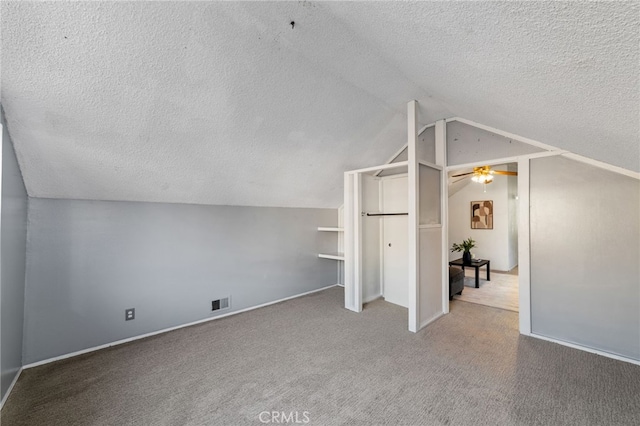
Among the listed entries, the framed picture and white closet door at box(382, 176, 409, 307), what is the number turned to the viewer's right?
0

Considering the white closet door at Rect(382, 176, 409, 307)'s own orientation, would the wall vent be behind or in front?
in front

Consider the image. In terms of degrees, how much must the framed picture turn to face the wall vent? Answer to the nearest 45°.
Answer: approximately 45° to its right

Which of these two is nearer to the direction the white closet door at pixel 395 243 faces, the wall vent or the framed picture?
the wall vent

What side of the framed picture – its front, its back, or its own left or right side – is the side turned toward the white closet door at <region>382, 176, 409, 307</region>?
front

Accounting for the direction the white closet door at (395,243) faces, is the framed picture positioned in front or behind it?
behind

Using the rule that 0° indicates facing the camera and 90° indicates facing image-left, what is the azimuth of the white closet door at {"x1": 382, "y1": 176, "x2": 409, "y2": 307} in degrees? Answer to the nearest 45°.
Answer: approximately 45°

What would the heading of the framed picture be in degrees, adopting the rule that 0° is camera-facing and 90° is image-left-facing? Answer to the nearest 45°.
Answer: approximately 0°
